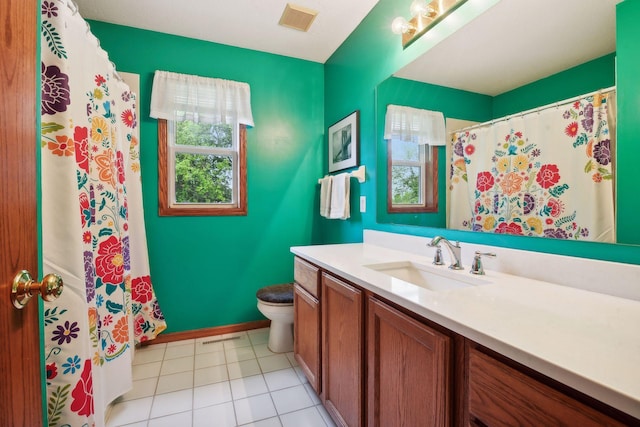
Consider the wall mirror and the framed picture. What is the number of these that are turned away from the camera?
0

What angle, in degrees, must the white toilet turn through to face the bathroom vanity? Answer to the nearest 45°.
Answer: approximately 90° to its left

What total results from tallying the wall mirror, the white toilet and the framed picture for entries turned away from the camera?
0

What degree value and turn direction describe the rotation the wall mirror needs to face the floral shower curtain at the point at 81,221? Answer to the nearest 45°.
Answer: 0° — it already faces it

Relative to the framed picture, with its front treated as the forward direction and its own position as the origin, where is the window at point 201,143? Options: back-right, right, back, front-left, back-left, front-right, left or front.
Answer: front-right

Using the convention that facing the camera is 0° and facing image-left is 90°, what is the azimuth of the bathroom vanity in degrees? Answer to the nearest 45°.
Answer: approximately 45°

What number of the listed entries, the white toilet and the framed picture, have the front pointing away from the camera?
0

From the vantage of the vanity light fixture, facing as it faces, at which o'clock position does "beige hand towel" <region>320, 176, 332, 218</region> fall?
The beige hand towel is roughly at 3 o'clock from the vanity light fixture.

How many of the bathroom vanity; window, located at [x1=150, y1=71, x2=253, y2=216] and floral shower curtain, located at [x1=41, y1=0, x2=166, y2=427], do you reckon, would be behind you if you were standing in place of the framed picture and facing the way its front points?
0

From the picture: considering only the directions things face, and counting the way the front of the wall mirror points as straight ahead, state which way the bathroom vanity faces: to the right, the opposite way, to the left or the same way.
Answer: the same way

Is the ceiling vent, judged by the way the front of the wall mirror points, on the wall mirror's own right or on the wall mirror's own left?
on the wall mirror's own right

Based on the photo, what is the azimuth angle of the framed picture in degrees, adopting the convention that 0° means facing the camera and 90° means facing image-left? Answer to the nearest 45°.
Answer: approximately 45°
